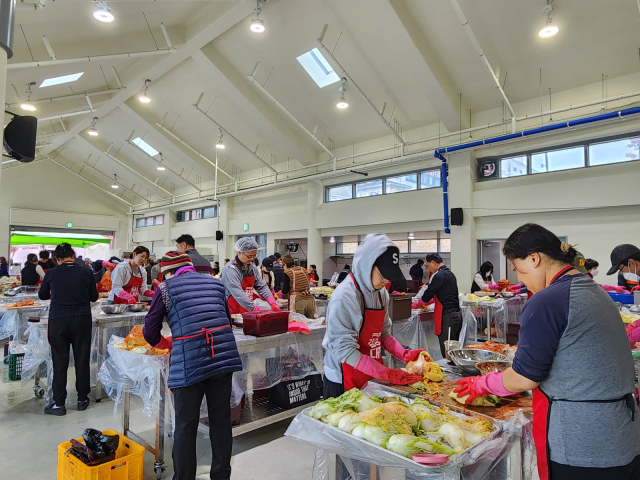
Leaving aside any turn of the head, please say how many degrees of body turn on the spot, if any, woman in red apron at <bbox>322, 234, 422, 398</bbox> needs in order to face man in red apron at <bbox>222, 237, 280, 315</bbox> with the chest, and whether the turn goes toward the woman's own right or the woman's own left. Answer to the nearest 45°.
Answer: approximately 180°

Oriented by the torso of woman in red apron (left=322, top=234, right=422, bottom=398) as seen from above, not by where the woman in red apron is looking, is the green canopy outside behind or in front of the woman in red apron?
behind

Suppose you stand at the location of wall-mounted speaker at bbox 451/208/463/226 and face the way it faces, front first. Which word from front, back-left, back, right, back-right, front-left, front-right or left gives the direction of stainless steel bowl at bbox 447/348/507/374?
front-left

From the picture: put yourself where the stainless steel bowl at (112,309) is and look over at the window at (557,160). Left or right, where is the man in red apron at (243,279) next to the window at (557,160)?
right

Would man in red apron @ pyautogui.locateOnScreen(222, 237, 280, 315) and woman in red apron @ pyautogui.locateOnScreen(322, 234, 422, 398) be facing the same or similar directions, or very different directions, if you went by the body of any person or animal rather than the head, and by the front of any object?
same or similar directions

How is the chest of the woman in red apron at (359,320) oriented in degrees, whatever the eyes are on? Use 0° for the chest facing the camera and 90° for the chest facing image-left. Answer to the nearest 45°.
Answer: approximately 315°

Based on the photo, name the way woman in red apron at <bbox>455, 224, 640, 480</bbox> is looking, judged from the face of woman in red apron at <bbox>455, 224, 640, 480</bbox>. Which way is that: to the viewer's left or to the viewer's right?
to the viewer's left

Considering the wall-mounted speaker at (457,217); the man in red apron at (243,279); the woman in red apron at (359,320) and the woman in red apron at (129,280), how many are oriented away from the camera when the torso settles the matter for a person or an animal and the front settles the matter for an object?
0

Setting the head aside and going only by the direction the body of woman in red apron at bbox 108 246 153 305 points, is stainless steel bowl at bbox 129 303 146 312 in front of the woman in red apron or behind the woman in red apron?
in front

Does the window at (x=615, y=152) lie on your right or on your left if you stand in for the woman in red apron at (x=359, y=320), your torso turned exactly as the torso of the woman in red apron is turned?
on your left

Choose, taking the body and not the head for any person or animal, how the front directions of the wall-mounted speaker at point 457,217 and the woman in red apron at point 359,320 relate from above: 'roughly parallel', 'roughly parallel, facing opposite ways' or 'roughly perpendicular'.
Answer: roughly perpendicular

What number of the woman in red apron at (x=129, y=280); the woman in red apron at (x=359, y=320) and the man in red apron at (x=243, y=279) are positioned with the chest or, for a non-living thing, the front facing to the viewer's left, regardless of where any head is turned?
0

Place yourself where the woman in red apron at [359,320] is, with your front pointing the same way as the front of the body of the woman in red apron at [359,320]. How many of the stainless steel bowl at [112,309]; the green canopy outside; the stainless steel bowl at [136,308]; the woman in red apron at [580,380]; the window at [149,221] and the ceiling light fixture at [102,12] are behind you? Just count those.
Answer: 5
